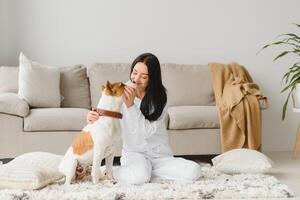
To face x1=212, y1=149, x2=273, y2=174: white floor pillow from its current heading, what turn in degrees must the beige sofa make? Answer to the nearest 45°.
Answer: approximately 45° to its left

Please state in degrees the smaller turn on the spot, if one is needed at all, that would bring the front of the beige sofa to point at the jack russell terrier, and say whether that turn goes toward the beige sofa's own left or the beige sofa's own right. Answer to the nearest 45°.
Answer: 0° — it already faces it

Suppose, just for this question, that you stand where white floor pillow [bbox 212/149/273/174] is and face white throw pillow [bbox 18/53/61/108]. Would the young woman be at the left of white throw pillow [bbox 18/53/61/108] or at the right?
left

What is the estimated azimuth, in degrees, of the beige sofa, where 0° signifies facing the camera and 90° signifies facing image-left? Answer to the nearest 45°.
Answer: approximately 0°
